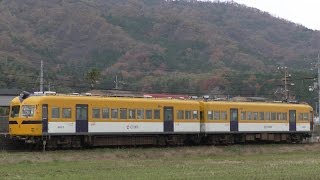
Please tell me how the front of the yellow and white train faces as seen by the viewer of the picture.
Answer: facing the viewer and to the left of the viewer
